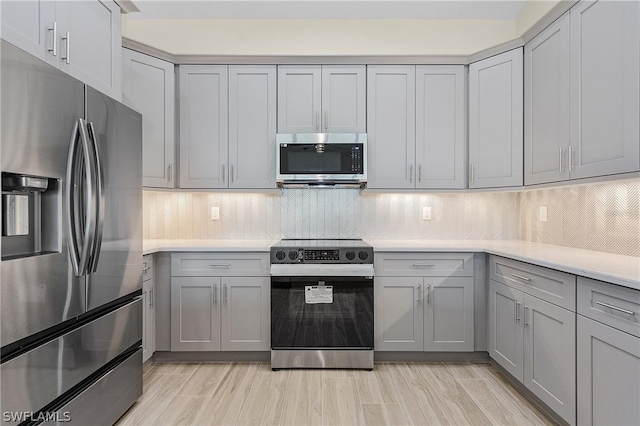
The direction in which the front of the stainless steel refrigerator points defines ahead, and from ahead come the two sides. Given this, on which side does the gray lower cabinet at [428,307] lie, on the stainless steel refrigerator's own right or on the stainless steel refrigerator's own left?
on the stainless steel refrigerator's own left

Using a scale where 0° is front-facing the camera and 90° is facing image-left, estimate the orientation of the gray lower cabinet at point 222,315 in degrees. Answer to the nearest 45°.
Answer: approximately 0°

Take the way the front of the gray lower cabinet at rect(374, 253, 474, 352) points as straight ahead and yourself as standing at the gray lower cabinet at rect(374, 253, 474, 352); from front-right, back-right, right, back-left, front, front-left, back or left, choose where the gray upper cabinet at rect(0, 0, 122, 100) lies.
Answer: front-right

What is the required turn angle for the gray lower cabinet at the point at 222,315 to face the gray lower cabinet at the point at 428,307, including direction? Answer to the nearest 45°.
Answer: approximately 90° to its left

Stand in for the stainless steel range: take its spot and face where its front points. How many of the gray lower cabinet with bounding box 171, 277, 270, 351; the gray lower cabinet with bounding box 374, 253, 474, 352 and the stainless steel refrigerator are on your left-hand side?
1

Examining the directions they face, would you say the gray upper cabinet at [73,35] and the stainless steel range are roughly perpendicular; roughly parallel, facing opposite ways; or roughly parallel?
roughly perpendicular

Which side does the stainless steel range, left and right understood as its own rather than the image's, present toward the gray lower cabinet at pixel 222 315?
right

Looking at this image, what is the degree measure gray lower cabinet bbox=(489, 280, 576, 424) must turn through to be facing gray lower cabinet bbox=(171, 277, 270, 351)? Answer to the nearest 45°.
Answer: approximately 45° to its right

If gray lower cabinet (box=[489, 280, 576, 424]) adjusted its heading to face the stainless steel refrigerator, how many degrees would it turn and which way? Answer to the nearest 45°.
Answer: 0° — it already faces it
